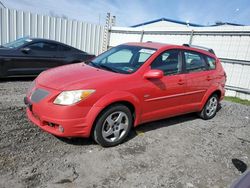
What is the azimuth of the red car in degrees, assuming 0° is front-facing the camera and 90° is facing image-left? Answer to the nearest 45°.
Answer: approximately 45°

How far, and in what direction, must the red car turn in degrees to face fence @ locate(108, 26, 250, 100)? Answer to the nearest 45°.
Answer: approximately 180°

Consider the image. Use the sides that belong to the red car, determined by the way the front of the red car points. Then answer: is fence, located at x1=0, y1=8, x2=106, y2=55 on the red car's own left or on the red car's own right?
on the red car's own right

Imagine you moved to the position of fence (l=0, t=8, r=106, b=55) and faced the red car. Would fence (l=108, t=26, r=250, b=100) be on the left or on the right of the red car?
left
